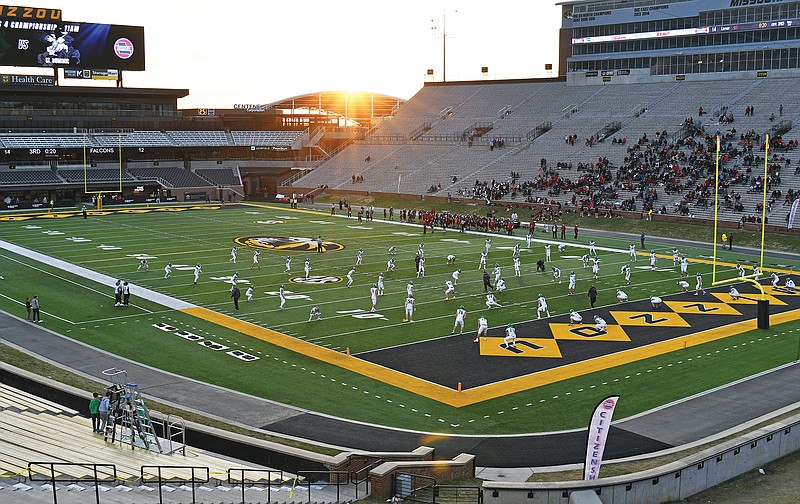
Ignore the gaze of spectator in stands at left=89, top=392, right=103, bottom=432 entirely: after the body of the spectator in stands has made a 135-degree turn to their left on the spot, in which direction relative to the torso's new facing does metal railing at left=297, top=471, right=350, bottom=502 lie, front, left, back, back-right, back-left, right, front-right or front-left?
back-left

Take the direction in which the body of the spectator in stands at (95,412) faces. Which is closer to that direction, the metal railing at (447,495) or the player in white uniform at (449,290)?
the player in white uniform

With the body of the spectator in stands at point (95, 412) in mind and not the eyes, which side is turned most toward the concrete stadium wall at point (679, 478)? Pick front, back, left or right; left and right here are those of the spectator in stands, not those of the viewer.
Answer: right

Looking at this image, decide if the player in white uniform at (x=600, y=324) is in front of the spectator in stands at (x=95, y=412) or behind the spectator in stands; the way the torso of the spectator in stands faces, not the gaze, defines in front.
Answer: in front

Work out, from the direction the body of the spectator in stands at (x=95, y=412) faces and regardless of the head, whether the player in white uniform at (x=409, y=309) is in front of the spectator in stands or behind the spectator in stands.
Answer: in front

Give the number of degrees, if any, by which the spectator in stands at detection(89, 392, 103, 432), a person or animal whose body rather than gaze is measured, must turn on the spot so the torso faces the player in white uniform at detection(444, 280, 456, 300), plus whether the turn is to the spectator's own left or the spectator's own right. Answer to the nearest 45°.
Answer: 0° — they already face them

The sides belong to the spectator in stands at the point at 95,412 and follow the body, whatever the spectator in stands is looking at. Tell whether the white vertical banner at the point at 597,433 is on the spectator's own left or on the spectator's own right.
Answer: on the spectator's own right

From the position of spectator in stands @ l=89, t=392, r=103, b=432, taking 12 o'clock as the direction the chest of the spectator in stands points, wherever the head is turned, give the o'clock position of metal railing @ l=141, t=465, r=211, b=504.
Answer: The metal railing is roughly at 4 o'clock from the spectator in stands.

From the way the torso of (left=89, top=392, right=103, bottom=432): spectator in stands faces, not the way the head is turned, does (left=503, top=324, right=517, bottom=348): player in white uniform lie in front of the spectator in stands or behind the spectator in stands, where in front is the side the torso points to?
in front

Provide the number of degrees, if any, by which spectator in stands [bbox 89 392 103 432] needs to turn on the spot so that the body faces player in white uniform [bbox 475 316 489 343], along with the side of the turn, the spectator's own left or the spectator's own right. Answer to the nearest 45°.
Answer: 0° — they already face them

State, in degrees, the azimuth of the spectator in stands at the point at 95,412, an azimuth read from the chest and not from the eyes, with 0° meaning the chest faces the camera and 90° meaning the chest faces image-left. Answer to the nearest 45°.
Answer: approximately 225°

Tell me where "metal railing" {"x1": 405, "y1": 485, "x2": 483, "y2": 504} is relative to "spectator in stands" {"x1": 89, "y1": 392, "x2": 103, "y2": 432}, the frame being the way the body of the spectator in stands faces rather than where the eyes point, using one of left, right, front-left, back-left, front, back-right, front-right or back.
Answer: right
